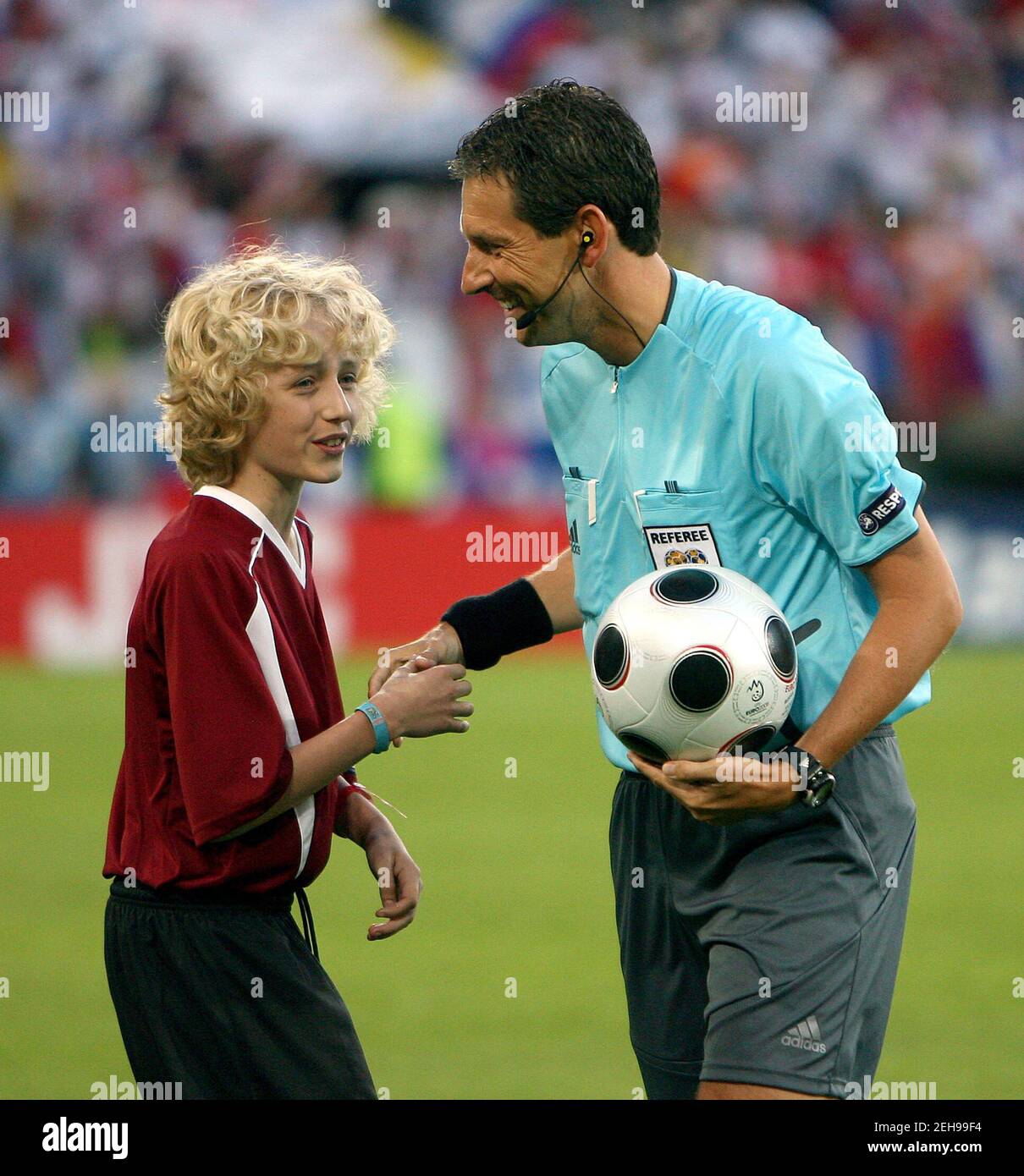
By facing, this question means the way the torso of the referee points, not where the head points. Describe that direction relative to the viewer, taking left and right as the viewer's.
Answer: facing the viewer and to the left of the viewer

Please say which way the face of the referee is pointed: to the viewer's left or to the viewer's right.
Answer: to the viewer's left
